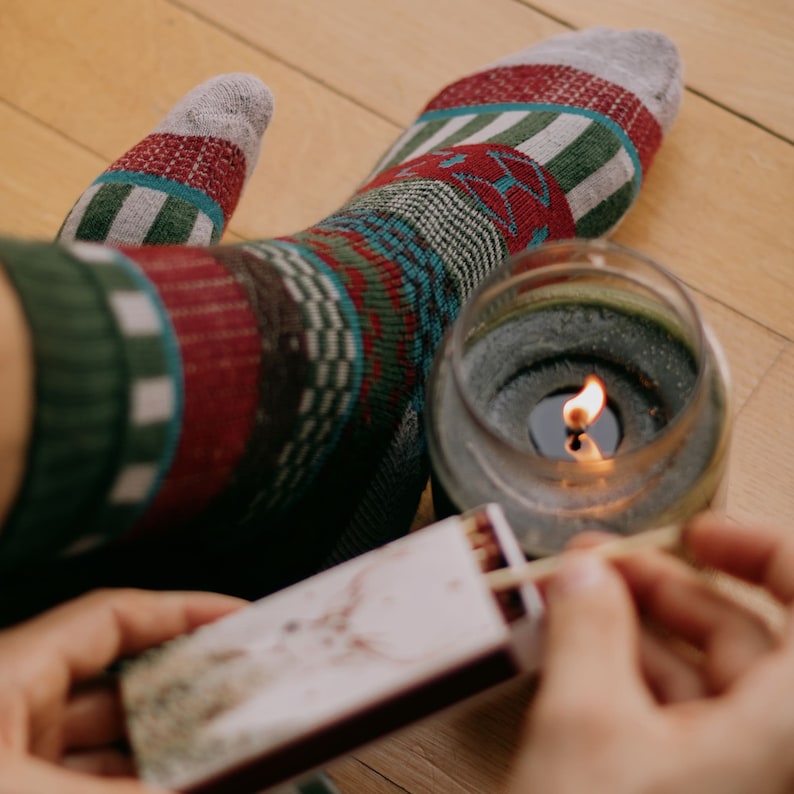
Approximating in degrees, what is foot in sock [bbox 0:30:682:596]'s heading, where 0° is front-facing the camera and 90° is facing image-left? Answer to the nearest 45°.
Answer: approximately 225°
